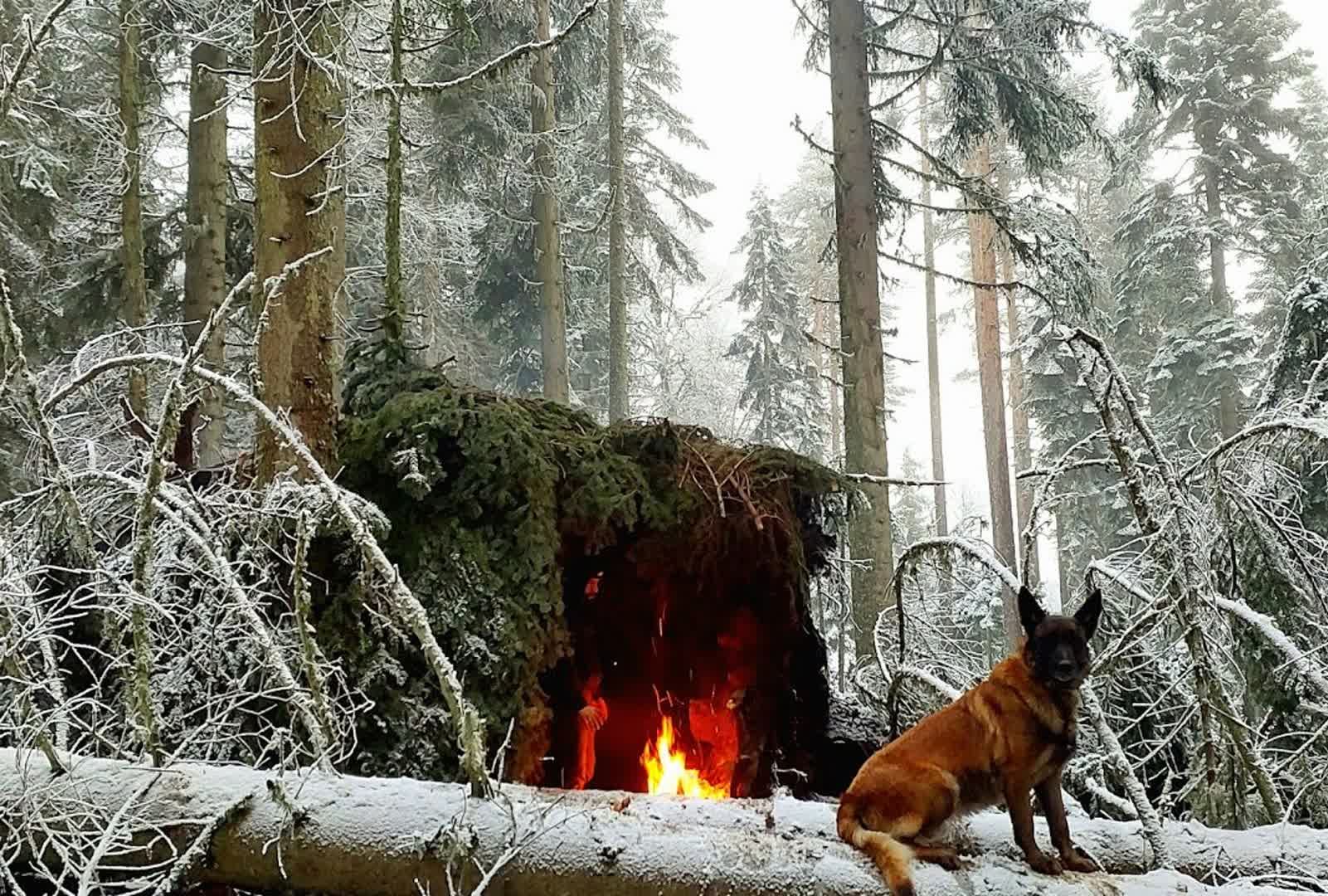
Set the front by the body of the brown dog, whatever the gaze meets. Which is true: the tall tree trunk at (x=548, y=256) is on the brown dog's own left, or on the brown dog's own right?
on the brown dog's own left

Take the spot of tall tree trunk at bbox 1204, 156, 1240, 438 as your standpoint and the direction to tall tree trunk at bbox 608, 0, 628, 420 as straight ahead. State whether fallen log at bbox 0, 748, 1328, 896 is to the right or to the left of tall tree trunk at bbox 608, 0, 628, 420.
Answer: left

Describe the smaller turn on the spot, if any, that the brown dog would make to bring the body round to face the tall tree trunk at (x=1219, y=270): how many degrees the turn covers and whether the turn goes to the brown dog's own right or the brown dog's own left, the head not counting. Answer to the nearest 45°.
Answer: approximately 90° to the brown dog's own left

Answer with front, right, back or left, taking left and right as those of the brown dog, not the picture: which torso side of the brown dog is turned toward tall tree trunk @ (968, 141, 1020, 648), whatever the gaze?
left

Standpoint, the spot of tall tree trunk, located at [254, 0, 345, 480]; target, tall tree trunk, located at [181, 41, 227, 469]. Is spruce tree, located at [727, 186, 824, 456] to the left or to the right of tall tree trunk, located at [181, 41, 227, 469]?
right

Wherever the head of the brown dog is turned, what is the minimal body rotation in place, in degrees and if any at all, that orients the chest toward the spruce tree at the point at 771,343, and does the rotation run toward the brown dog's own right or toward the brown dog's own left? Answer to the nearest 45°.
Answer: approximately 90° to the brown dog's own left

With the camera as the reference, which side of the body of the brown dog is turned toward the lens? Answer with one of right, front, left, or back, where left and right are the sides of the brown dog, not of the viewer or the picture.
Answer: right

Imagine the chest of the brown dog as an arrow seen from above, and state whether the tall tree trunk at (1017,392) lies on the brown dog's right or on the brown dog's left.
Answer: on the brown dog's left

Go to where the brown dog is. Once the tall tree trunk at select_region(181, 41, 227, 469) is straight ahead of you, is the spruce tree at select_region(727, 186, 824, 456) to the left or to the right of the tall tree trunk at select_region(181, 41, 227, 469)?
right

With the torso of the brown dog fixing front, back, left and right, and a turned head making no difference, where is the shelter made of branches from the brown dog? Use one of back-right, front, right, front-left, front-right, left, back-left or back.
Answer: back-left
